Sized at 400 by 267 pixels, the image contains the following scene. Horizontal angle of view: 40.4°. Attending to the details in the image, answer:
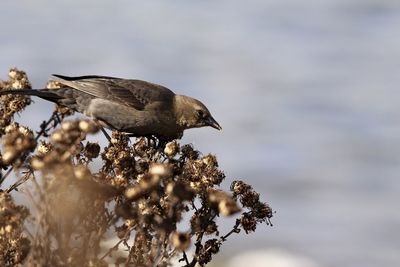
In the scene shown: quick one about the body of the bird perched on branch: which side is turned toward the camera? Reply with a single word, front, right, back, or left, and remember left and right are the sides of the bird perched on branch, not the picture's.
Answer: right
